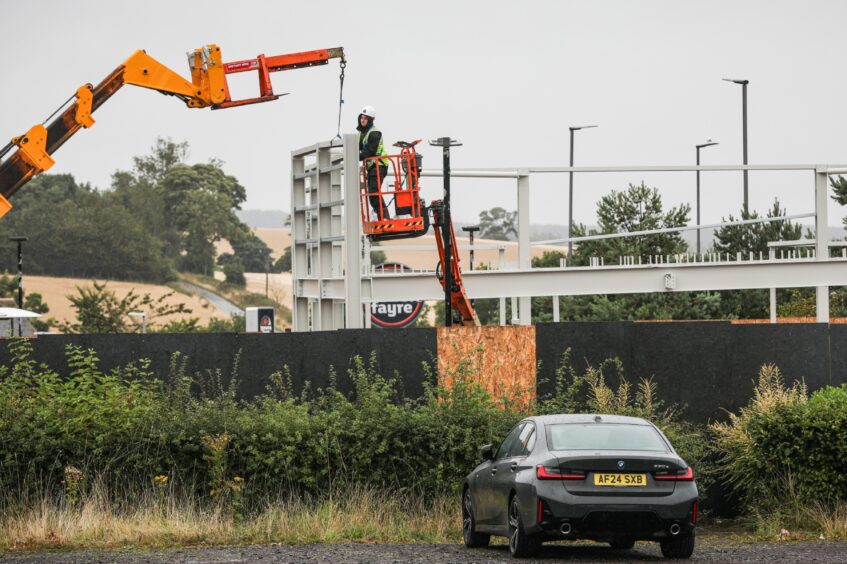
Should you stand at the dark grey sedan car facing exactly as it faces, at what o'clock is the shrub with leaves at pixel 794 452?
The shrub with leaves is roughly at 1 o'clock from the dark grey sedan car.

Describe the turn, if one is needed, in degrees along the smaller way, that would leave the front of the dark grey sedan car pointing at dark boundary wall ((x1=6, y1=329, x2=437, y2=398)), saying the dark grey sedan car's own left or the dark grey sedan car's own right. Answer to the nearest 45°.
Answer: approximately 45° to the dark grey sedan car's own left

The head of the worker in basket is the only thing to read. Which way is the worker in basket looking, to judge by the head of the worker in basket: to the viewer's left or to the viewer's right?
to the viewer's left

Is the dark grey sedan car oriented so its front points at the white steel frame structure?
yes

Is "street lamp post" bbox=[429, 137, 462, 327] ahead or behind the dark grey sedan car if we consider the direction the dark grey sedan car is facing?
ahead

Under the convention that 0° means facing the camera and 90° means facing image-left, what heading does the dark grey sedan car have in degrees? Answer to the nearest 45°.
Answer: approximately 180°

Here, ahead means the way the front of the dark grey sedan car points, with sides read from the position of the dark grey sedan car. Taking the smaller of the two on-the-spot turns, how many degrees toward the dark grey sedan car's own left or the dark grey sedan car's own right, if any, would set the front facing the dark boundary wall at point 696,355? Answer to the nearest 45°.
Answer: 0° — it already faces it

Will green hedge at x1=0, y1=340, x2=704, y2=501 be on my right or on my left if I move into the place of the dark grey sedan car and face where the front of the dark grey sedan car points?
on my left
